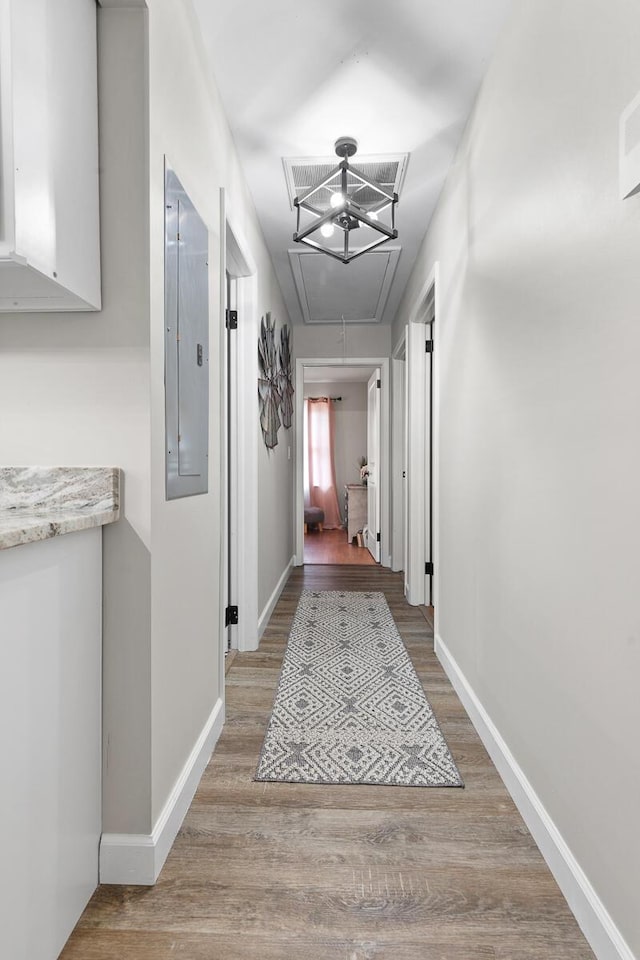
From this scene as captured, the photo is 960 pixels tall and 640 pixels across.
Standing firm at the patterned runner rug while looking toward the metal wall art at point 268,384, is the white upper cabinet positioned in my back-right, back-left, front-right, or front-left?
back-left

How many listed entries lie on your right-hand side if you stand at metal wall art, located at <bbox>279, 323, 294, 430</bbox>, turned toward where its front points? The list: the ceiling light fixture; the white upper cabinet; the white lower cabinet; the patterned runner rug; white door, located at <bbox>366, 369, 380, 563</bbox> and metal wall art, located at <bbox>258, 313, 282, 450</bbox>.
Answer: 5

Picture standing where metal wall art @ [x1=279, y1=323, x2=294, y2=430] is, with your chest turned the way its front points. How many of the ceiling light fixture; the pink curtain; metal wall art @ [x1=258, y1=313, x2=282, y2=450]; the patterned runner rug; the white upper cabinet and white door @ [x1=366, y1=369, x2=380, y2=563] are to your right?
4

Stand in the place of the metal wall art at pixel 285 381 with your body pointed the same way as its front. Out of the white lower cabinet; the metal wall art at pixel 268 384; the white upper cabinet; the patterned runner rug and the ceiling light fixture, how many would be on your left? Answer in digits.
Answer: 0

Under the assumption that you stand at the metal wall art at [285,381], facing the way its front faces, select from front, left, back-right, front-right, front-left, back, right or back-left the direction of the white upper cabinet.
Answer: right

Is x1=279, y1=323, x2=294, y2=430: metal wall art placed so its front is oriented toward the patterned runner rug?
no

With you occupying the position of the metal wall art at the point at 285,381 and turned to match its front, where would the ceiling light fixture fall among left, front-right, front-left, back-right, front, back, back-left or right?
right

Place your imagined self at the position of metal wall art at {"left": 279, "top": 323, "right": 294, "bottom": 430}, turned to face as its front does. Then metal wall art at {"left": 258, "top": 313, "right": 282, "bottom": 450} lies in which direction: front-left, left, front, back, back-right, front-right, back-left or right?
right

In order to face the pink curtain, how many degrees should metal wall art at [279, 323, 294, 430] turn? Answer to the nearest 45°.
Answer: approximately 90° to its left

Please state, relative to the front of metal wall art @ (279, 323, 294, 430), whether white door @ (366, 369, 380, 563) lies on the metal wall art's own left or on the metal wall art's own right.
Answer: on the metal wall art's own left

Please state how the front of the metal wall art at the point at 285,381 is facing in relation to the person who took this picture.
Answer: facing to the right of the viewer

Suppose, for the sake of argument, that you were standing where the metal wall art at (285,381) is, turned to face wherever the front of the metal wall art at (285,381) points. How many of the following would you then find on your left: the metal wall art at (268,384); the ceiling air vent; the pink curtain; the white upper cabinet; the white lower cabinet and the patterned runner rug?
1
